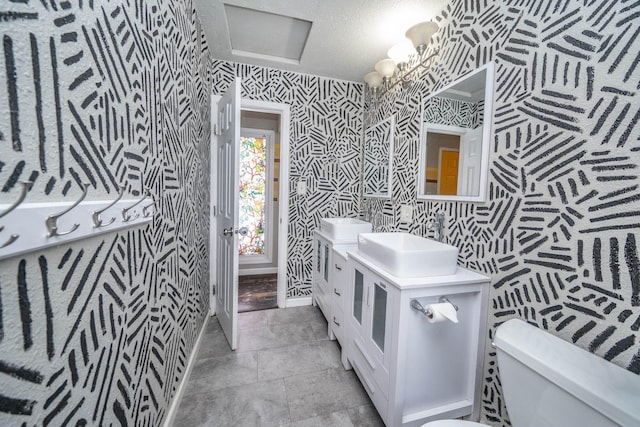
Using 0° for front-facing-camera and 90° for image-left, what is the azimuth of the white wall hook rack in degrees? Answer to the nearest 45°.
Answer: approximately 315°

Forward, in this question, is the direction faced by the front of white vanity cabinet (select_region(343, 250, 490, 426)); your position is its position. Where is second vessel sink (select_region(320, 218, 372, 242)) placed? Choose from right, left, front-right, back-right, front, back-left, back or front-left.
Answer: right

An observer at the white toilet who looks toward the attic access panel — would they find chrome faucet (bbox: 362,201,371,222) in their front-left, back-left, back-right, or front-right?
front-right

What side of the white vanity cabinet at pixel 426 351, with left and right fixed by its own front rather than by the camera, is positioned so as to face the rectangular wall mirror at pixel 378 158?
right

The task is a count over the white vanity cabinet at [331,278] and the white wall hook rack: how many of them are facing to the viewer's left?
1

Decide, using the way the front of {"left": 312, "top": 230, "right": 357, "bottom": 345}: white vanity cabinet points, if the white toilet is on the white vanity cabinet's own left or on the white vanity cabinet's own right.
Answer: on the white vanity cabinet's own left

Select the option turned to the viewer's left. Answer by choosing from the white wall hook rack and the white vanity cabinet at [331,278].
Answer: the white vanity cabinet

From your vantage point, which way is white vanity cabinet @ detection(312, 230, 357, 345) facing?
to the viewer's left

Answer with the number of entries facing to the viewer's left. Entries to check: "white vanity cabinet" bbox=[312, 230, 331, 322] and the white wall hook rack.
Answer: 1

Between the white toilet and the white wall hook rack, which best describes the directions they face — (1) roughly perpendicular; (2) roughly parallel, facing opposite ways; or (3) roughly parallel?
roughly parallel, facing opposite ways

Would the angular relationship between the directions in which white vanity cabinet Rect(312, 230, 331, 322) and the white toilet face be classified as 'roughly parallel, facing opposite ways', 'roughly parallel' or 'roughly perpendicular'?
roughly parallel

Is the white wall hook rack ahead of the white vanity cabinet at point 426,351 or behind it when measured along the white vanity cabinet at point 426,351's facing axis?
ahead

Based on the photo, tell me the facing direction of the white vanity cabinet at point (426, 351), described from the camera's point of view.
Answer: facing the viewer and to the left of the viewer
